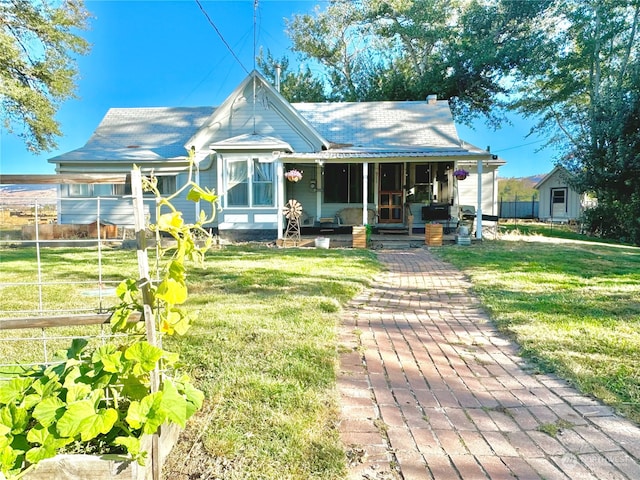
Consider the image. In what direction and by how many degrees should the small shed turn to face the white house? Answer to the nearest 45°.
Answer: approximately 45° to its right

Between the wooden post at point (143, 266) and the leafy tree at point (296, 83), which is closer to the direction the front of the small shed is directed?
the wooden post

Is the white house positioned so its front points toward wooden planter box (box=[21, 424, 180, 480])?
yes

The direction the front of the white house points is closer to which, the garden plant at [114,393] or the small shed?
the garden plant

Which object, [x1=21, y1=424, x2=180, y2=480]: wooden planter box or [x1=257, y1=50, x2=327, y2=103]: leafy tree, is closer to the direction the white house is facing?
the wooden planter box

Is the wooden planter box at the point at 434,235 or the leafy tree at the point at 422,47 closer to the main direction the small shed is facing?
the wooden planter box

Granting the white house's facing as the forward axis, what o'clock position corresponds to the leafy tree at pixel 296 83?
The leafy tree is roughly at 6 o'clock from the white house.

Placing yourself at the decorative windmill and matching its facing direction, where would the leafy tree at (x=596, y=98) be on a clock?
The leafy tree is roughly at 8 o'clock from the decorative windmill.

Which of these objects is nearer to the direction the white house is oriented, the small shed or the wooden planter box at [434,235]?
the wooden planter box

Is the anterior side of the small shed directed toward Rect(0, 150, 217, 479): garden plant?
yes

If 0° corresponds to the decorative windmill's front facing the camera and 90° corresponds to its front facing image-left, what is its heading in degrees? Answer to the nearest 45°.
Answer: approximately 0°

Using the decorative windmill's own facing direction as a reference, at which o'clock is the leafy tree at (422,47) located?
The leafy tree is roughly at 7 o'clock from the decorative windmill.

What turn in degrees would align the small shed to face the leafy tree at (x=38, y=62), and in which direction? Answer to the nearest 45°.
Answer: approximately 45° to its right

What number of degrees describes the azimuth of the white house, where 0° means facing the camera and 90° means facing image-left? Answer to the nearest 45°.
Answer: approximately 0°

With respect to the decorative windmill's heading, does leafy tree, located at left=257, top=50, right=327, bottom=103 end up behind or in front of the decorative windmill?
behind
